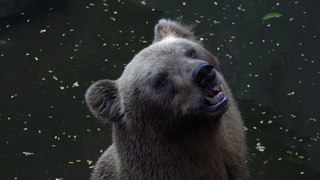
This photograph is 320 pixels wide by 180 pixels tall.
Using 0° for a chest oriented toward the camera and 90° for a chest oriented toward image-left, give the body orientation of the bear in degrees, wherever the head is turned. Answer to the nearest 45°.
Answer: approximately 315°
